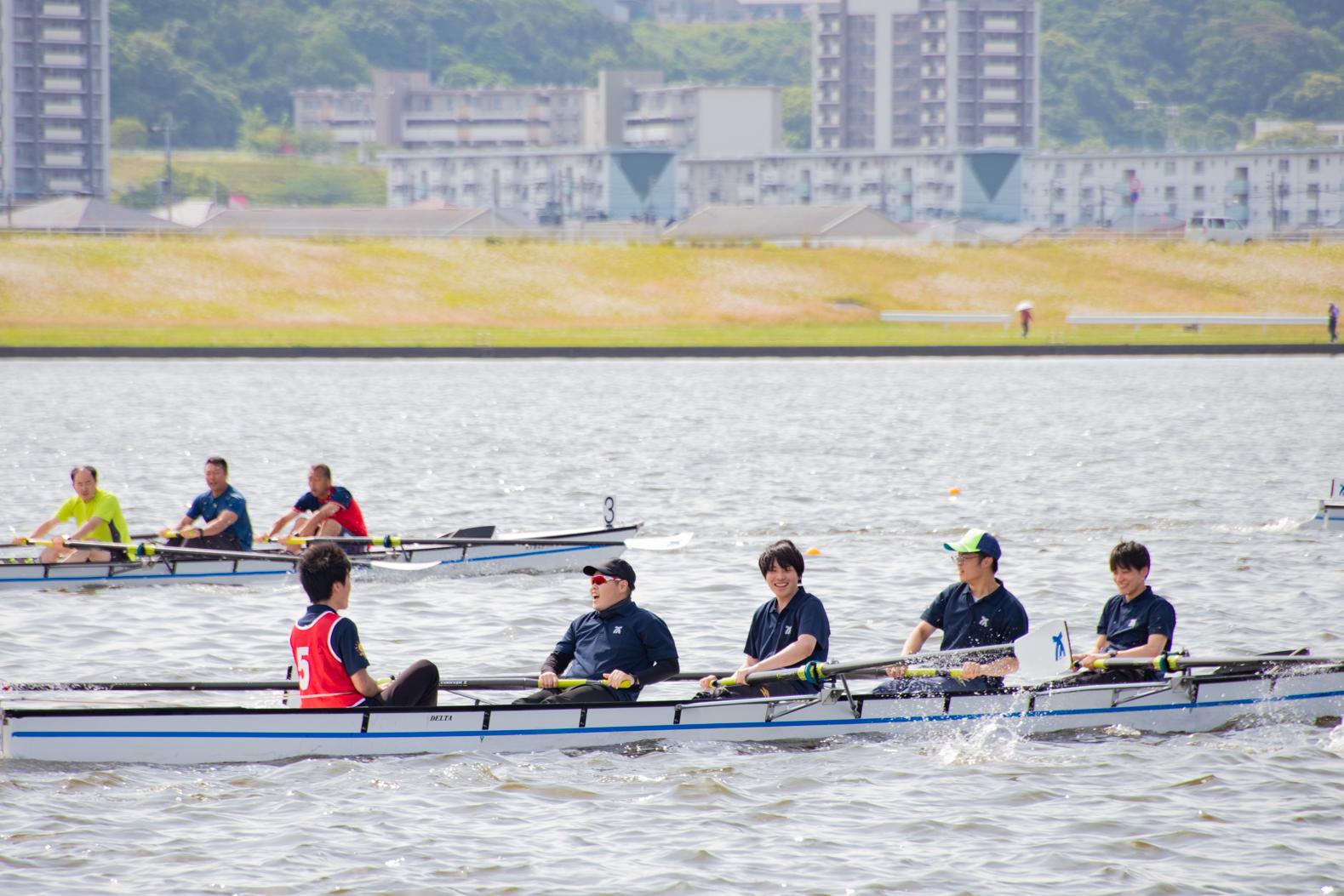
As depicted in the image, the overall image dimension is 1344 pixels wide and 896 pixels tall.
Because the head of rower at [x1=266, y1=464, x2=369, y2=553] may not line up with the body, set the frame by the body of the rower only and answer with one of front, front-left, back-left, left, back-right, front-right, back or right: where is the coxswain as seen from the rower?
front-left

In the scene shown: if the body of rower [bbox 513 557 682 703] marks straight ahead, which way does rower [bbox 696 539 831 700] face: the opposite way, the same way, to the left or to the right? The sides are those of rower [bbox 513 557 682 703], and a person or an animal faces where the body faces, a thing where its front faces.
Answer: the same way

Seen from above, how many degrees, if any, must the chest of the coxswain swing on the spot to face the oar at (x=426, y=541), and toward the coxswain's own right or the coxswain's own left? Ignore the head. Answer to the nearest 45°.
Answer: approximately 45° to the coxswain's own left

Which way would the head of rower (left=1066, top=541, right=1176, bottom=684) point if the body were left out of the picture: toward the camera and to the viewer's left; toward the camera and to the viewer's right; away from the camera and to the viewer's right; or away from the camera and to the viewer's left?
toward the camera and to the viewer's left

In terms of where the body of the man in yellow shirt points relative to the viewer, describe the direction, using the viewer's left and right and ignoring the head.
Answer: facing the viewer and to the left of the viewer

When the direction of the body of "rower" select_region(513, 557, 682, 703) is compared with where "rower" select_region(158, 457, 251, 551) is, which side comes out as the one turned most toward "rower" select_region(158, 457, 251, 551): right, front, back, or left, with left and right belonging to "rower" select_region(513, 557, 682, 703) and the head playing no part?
right

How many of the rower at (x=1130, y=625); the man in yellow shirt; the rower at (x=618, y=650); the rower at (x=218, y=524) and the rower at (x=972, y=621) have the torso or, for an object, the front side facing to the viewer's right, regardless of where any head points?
0

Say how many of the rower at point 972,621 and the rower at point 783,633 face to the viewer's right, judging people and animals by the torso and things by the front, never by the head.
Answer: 0

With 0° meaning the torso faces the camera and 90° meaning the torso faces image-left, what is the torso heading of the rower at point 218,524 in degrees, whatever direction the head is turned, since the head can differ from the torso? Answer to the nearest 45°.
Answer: approximately 45°

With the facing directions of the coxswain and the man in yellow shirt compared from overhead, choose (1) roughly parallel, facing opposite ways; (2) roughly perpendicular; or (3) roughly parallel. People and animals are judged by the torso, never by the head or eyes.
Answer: roughly parallel, facing opposite ways

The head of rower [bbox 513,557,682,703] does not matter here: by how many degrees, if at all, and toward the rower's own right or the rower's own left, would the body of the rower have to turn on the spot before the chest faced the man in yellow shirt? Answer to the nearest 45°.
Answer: approximately 90° to the rower's own right

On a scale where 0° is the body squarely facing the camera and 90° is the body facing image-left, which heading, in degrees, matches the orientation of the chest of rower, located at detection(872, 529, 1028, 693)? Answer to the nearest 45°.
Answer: approximately 45°

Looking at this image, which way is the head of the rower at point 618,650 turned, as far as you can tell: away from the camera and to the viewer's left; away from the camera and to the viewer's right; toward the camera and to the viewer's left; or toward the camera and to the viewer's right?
toward the camera and to the viewer's left

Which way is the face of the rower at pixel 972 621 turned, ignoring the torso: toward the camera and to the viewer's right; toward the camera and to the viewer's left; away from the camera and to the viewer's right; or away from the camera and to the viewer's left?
toward the camera and to the viewer's left
